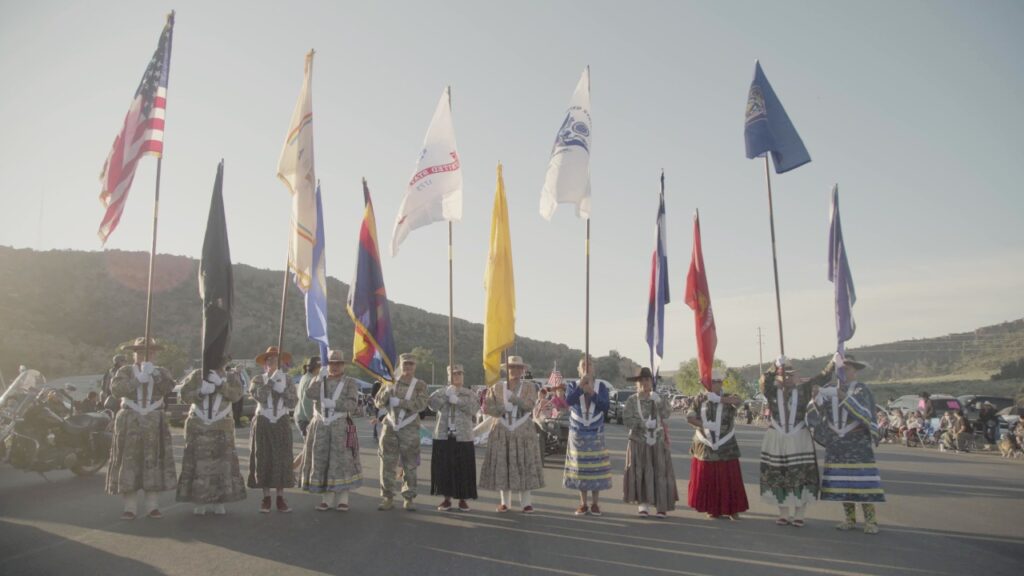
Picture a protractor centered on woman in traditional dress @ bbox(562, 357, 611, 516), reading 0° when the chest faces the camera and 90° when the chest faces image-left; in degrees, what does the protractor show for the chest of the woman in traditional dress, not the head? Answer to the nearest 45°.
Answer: approximately 0°

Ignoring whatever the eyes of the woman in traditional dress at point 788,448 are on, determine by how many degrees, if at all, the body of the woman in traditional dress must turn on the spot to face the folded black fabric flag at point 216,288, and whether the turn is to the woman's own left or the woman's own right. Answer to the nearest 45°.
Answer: approximately 90° to the woman's own right

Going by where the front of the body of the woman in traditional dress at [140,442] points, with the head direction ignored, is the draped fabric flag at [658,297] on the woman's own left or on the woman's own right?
on the woman's own left

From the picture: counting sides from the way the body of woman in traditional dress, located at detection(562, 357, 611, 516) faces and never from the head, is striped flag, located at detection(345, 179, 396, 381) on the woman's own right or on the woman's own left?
on the woman's own right

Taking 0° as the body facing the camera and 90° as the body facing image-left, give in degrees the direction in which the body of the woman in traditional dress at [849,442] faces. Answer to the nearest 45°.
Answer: approximately 0°

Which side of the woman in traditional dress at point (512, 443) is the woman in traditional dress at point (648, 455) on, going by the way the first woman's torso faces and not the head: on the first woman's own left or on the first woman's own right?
on the first woman's own left

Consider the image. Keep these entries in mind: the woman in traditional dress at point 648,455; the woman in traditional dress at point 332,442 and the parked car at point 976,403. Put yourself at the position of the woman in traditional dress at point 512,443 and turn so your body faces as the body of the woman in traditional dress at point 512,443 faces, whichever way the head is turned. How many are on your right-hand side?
1

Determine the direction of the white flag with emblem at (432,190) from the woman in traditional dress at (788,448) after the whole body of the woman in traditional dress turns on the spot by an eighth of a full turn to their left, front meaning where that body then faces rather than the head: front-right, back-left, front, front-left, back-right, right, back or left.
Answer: back-right
